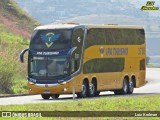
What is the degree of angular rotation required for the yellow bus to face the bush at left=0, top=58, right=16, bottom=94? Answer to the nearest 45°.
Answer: approximately 90° to its right

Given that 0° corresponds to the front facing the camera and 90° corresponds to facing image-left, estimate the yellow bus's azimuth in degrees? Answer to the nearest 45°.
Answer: approximately 45°
